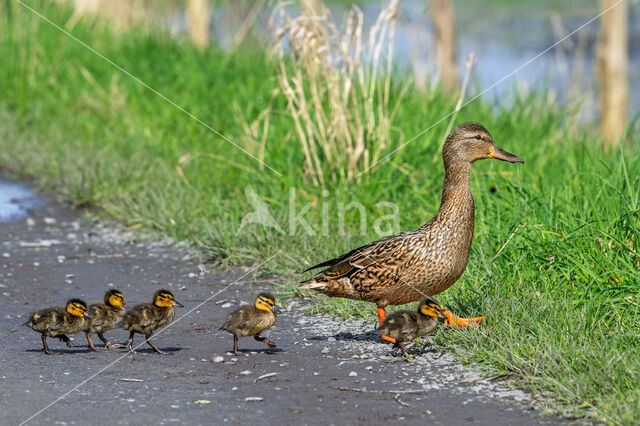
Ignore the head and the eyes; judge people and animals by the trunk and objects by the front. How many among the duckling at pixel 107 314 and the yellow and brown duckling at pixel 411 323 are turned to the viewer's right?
2

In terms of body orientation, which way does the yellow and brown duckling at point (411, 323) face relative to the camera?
to the viewer's right

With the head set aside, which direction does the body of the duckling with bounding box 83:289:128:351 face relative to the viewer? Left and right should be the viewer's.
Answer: facing to the right of the viewer

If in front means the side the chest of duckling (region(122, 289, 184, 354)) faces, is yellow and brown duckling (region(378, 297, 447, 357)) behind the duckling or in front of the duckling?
in front

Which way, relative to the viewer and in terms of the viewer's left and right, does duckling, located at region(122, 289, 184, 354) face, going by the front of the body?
facing to the right of the viewer

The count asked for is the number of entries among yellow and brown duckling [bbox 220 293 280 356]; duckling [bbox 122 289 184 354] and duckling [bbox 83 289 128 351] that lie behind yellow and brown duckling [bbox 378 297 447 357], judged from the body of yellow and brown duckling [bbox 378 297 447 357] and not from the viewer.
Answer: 3

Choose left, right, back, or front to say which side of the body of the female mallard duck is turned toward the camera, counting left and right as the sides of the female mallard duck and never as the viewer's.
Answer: right

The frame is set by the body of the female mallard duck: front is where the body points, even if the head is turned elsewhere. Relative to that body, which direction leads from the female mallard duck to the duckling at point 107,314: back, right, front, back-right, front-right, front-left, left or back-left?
back

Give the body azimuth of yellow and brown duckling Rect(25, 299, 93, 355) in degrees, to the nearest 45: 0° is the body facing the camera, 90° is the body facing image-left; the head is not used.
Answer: approximately 270°

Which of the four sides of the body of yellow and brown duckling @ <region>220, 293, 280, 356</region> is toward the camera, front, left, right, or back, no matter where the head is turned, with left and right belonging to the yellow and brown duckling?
right
